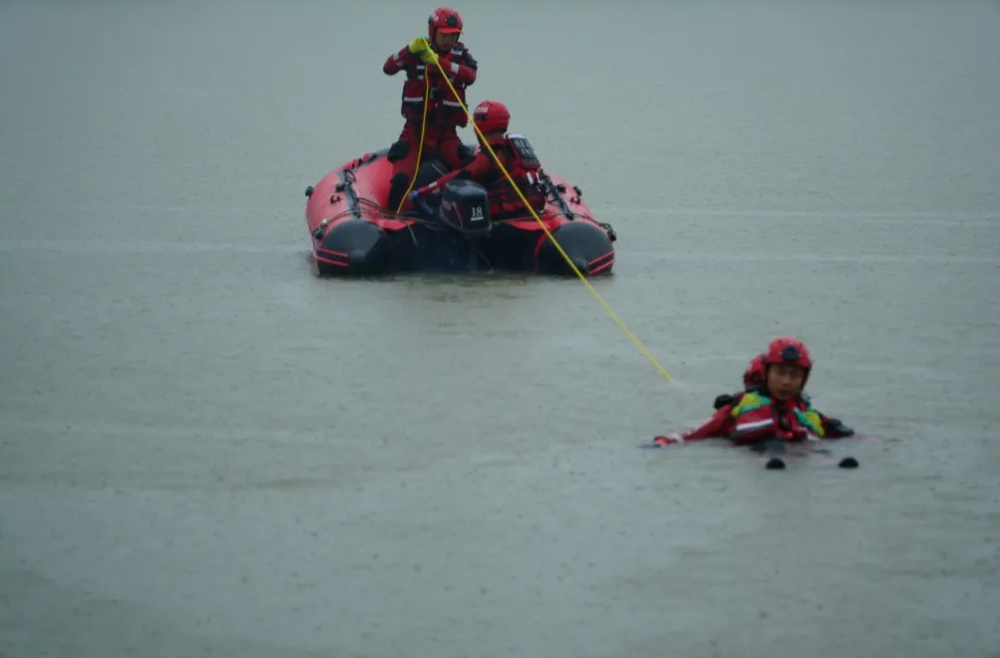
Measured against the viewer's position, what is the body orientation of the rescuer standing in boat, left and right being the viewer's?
facing the viewer

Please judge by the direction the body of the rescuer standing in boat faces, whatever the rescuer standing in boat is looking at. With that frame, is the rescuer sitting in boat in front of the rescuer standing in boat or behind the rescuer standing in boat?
in front

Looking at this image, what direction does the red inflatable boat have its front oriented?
away from the camera

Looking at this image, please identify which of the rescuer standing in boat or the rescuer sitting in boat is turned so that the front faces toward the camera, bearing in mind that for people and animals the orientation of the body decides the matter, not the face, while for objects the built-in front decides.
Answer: the rescuer standing in boat

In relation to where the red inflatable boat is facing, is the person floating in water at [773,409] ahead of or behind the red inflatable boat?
behind
